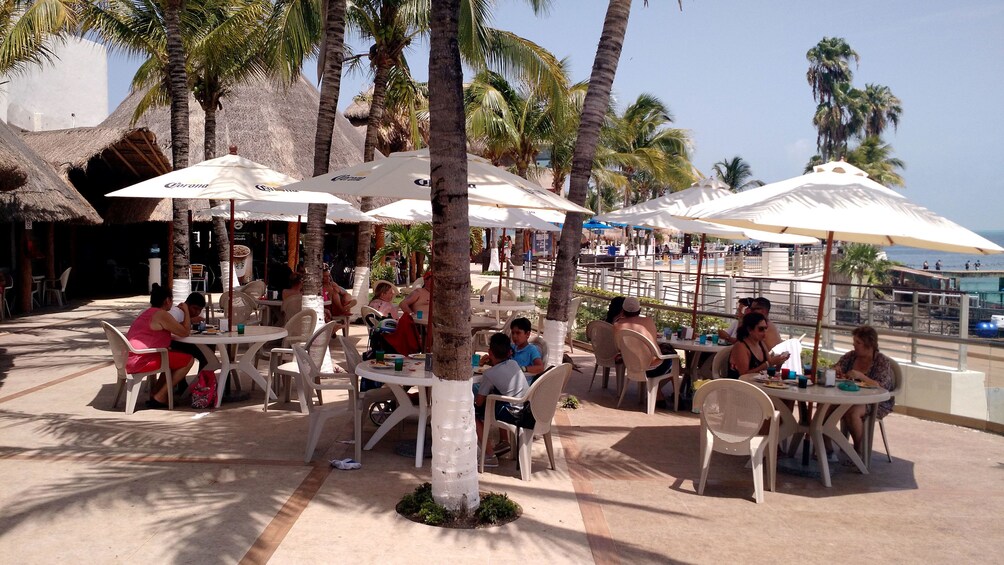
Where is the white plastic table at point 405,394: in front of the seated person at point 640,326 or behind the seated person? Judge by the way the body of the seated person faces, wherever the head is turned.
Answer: behind

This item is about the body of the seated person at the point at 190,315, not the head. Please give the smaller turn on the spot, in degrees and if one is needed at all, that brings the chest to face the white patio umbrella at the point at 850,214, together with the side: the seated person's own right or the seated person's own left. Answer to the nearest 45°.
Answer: approximately 45° to the seated person's own right

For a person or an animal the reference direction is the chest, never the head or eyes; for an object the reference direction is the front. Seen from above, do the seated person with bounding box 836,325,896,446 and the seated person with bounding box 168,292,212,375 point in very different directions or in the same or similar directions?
very different directions

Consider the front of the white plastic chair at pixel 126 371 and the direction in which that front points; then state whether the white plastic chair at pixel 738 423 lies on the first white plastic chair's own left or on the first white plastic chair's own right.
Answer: on the first white plastic chair's own right

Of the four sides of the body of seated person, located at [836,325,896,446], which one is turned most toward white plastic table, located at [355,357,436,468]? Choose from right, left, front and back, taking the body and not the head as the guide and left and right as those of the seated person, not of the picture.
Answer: front

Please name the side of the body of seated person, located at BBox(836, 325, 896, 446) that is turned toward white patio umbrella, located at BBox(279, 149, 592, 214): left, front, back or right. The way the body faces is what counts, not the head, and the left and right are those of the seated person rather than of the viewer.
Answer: front

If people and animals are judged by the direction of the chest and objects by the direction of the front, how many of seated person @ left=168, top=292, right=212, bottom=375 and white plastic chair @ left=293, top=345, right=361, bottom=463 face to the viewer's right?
2

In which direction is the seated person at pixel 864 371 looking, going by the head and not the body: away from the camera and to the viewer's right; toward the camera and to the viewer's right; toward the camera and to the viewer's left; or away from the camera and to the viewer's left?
toward the camera and to the viewer's left

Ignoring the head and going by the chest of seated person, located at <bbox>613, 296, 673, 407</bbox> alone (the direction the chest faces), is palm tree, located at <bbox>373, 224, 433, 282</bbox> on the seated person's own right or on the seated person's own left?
on the seated person's own left
